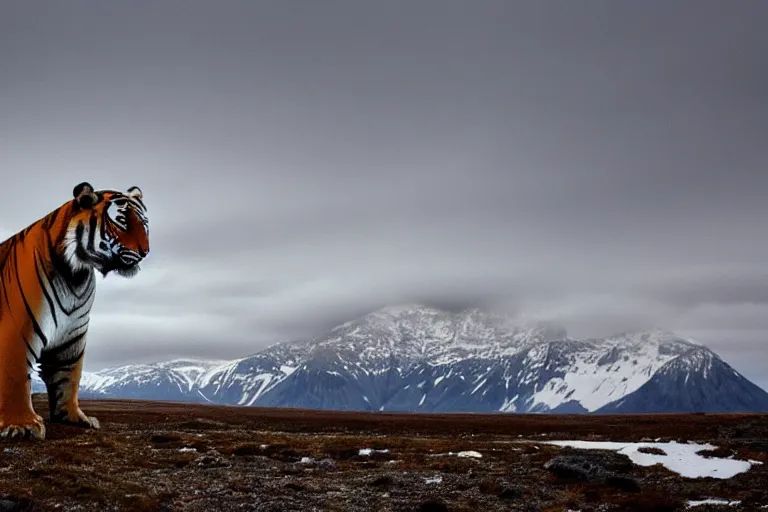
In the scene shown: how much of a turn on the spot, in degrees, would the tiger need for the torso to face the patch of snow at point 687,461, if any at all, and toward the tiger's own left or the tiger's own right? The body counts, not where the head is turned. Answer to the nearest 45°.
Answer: approximately 45° to the tiger's own left

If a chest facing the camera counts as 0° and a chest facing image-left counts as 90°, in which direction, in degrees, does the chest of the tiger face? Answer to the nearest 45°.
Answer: approximately 315°

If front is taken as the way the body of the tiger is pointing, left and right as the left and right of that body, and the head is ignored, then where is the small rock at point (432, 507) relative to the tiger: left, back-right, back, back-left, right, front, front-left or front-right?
front-right
